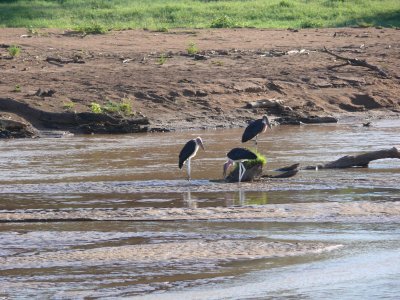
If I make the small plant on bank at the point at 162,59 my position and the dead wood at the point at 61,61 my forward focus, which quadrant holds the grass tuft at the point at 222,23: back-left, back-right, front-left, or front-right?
back-right

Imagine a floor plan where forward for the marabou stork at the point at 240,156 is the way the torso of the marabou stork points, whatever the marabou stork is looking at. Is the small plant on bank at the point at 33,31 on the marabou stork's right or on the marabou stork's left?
on the marabou stork's right

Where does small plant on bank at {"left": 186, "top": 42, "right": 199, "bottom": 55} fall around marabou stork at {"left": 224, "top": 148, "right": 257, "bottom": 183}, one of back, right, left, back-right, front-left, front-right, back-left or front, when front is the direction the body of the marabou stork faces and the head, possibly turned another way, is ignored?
right

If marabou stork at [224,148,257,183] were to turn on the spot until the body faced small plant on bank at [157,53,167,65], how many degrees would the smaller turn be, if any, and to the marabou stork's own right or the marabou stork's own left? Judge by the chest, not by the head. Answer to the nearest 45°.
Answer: approximately 90° to the marabou stork's own right

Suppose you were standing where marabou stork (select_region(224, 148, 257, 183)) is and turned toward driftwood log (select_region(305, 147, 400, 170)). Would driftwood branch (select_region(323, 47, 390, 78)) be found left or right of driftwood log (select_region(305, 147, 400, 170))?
left

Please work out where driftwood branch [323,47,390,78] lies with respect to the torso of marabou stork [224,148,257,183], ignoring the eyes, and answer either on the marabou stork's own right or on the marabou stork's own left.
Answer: on the marabou stork's own right

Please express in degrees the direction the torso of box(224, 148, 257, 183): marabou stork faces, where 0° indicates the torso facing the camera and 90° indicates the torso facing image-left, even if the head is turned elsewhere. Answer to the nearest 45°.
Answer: approximately 90°

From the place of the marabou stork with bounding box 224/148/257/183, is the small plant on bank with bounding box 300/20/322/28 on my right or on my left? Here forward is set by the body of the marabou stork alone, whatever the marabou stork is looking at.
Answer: on my right

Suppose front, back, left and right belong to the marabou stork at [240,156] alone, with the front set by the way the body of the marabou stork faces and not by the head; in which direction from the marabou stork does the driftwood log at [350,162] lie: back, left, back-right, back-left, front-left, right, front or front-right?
back-right

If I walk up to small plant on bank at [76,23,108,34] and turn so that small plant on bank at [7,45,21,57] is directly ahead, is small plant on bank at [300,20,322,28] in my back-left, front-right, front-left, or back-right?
back-left

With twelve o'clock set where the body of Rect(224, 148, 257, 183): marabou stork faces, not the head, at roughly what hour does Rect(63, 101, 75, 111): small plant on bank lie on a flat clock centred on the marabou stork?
The small plant on bank is roughly at 2 o'clock from the marabou stork.

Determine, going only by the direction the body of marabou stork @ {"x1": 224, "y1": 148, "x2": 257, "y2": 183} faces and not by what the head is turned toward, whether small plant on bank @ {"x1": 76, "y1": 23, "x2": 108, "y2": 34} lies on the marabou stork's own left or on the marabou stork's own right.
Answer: on the marabou stork's own right

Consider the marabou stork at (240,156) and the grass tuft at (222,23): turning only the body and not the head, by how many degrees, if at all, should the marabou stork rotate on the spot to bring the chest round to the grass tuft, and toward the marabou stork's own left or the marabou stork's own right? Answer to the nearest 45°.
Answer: approximately 90° to the marabou stork's own right
